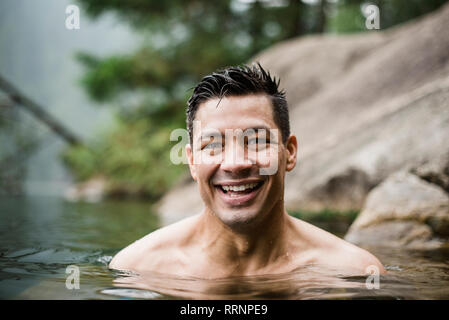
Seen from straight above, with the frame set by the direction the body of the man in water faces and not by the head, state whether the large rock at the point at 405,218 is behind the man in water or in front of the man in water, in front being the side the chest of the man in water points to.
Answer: behind

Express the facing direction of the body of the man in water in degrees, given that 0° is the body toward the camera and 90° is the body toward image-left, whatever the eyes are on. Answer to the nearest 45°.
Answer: approximately 0°
